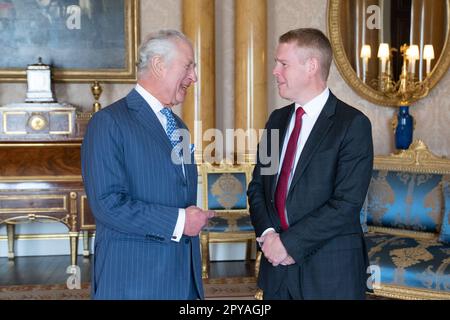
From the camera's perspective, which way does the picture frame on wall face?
toward the camera

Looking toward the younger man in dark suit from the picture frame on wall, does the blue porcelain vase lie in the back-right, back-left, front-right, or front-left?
front-left

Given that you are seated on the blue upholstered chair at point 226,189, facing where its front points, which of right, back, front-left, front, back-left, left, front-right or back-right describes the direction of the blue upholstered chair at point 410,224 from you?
front-left

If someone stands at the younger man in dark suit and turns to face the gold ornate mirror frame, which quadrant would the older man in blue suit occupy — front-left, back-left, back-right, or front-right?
back-left

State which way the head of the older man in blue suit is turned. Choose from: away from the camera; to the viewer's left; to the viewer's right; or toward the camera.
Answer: to the viewer's right

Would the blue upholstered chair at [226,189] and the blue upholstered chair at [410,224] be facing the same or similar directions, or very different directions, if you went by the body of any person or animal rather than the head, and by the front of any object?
same or similar directions

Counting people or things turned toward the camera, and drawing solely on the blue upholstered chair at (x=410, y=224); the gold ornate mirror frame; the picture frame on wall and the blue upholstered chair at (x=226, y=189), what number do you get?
4

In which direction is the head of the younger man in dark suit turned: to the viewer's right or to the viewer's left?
to the viewer's left

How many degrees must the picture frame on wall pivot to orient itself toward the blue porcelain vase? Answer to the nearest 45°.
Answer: approximately 90° to its left

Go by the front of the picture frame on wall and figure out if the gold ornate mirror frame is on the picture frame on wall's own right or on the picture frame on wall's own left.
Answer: on the picture frame on wall's own left

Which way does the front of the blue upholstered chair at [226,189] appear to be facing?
toward the camera

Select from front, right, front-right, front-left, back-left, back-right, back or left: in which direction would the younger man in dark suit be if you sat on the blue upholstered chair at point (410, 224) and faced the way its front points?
front

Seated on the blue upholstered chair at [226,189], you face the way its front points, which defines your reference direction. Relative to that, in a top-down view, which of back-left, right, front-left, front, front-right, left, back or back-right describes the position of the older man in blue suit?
front

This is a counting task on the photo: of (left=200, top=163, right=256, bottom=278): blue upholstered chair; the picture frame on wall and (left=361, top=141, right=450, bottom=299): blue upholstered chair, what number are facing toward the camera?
3

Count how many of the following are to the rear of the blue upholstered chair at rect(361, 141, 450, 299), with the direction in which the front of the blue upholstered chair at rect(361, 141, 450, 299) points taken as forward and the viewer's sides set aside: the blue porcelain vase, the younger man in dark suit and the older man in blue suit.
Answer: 1

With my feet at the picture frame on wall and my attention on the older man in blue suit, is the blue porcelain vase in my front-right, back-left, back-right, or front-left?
front-left

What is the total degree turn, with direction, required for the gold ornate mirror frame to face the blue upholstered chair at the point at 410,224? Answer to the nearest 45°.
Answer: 0° — it already faces it

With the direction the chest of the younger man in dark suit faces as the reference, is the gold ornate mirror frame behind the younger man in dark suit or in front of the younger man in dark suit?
behind
